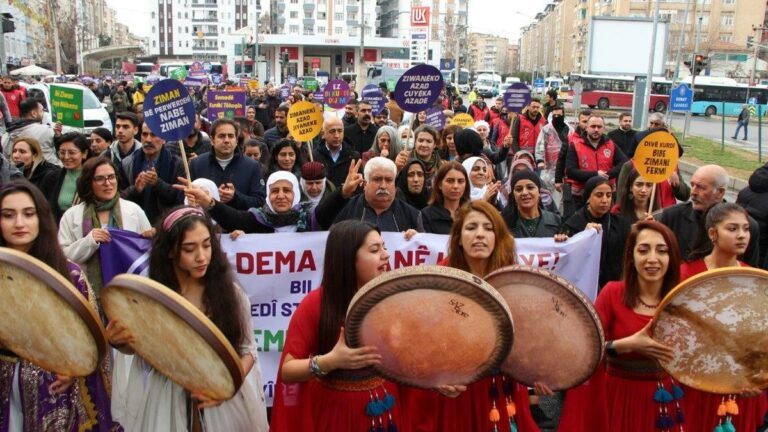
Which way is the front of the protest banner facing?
toward the camera

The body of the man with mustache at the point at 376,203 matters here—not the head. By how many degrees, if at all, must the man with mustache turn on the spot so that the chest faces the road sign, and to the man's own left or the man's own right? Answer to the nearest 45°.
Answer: approximately 135° to the man's own left

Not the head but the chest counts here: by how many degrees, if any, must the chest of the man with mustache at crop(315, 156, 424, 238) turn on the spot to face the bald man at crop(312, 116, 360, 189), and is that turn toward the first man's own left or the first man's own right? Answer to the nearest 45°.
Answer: approximately 180°

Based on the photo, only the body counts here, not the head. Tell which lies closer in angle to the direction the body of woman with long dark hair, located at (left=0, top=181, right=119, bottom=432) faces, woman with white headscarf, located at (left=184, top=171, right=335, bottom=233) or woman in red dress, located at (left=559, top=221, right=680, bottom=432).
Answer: the woman in red dress

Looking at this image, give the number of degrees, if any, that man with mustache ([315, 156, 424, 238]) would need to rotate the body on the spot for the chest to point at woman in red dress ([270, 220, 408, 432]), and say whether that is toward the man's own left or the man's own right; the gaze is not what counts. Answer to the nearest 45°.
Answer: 0° — they already face them

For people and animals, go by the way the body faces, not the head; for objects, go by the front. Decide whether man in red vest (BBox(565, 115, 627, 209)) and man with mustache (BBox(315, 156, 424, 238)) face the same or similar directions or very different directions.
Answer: same or similar directions

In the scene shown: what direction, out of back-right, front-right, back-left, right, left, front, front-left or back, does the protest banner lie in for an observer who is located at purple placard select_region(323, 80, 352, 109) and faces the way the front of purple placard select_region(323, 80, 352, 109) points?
front

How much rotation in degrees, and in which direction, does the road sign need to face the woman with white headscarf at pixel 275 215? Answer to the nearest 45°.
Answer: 0° — it already faces them

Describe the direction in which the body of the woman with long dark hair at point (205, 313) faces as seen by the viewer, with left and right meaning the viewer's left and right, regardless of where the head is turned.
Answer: facing the viewer

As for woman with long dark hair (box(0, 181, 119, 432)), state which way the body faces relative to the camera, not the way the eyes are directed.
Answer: toward the camera

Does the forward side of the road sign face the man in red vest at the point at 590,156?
yes

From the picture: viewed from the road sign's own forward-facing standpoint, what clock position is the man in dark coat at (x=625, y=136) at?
The man in dark coat is roughly at 12 o'clock from the road sign.

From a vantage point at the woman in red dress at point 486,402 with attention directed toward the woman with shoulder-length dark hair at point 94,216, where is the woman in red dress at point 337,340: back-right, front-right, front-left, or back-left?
front-left

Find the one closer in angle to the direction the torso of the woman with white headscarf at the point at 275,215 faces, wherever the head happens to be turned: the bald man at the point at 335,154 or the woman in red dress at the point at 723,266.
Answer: the woman in red dress
